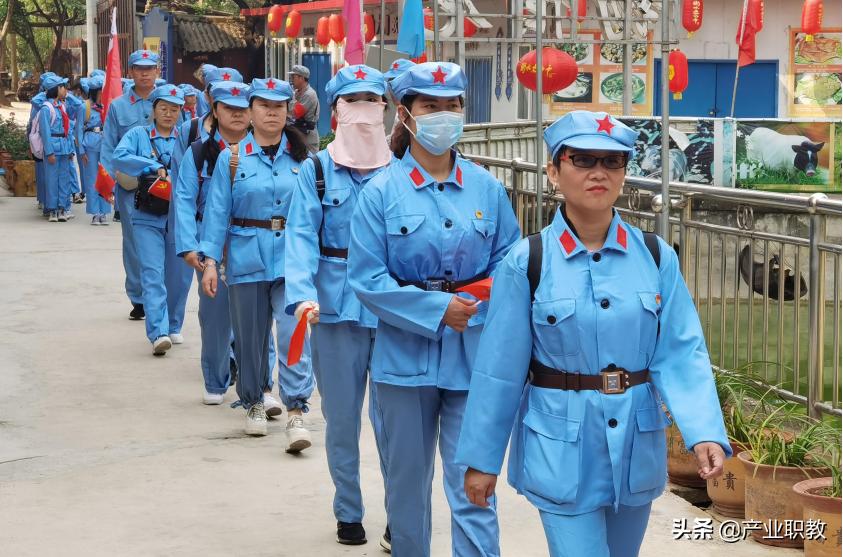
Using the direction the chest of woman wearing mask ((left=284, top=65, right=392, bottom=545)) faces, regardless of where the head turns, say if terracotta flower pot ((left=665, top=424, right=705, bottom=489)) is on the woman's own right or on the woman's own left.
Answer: on the woman's own left

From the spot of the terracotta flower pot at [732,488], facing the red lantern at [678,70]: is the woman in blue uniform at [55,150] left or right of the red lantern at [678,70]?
left

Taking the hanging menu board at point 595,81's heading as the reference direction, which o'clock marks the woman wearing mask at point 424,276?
The woman wearing mask is roughly at 12 o'clock from the hanging menu board.

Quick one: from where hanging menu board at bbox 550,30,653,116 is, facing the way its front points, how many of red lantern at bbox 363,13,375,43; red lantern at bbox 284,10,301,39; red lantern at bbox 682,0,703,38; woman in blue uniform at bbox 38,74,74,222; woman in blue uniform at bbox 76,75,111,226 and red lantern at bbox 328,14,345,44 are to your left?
1

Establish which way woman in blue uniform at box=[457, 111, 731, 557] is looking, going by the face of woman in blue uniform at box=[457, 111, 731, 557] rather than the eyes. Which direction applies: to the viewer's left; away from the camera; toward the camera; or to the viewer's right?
toward the camera

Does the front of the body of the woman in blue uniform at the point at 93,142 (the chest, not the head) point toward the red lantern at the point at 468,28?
no

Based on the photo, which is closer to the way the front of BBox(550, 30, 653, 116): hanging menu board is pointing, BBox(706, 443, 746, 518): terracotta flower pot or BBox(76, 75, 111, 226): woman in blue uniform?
the terracotta flower pot

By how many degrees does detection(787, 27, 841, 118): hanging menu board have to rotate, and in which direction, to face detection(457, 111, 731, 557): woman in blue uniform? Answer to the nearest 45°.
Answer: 0° — it already faces them

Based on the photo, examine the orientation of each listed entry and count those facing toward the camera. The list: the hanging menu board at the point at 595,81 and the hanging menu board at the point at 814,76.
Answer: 2

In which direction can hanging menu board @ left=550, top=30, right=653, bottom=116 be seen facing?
toward the camera

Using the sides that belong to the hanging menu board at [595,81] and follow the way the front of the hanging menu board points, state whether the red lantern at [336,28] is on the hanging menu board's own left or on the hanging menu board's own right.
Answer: on the hanging menu board's own right

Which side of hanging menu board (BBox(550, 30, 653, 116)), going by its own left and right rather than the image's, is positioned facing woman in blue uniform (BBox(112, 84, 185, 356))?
front

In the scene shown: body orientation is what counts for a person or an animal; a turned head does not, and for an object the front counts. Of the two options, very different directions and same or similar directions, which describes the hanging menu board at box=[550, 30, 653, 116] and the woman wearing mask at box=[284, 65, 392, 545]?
same or similar directions

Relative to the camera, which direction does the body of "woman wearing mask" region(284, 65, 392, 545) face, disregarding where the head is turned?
toward the camera
